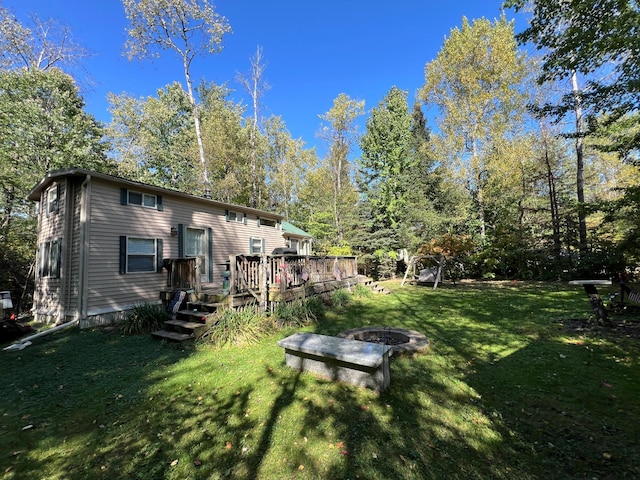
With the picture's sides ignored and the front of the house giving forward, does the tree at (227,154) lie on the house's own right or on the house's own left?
on the house's own left

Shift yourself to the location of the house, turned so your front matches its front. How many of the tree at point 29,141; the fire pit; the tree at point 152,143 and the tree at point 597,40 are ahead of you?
2

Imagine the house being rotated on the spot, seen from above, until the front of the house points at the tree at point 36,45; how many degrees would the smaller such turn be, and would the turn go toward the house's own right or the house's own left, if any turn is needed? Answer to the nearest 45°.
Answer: approximately 180°

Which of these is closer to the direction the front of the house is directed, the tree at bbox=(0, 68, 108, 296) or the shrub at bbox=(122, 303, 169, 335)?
the shrub

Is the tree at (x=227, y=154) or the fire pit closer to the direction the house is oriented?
the fire pit

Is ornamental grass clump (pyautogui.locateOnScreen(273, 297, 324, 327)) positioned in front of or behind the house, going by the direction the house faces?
in front

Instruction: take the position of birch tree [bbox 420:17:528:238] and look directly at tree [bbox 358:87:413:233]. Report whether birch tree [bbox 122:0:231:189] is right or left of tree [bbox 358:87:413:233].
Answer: left

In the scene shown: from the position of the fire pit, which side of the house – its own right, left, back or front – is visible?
front

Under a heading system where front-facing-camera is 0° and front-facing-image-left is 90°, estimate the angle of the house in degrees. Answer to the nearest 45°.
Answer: approximately 315°

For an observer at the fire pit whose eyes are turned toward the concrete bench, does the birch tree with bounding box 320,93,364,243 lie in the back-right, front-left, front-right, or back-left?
back-right
